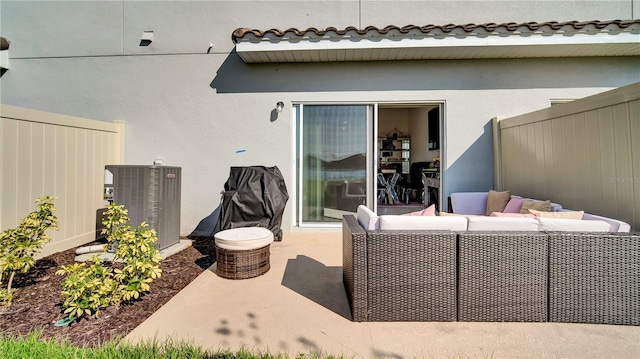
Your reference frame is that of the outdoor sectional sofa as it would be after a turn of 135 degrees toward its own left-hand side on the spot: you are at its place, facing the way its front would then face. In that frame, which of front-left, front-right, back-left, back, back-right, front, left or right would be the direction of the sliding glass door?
right

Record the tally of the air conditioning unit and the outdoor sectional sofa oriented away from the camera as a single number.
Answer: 1

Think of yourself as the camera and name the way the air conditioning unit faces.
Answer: facing the viewer and to the right of the viewer

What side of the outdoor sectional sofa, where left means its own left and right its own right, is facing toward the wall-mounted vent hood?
left

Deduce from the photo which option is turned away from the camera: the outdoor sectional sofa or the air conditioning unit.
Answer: the outdoor sectional sofa

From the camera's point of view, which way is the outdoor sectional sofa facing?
away from the camera

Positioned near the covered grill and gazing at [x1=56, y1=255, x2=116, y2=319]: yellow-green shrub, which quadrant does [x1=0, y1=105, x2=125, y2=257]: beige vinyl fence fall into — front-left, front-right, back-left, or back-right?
front-right

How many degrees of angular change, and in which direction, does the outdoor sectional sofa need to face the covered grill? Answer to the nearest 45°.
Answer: approximately 90° to its left

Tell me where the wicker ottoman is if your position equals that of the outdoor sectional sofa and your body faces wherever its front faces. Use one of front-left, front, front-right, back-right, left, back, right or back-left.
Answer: left
